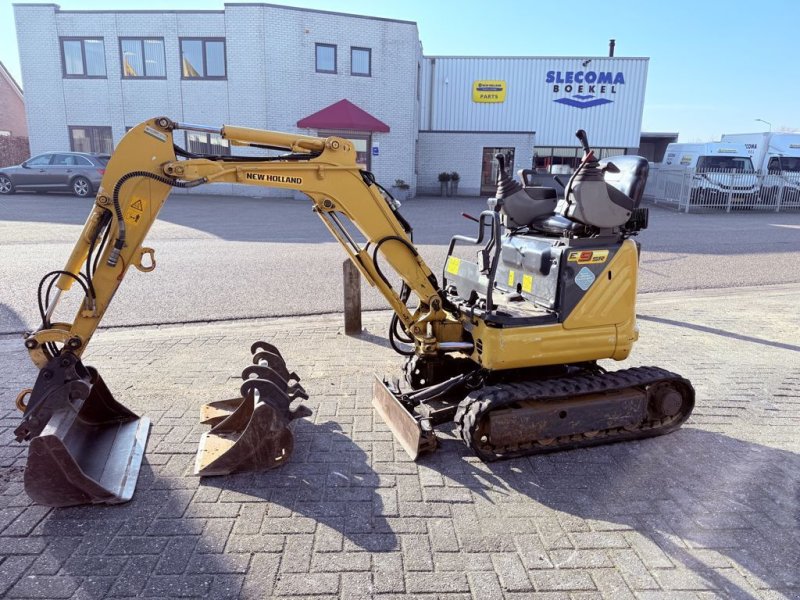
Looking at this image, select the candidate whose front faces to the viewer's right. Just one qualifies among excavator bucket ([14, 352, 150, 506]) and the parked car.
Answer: the excavator bucket

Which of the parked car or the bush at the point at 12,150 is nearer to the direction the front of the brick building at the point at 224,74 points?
the parked car

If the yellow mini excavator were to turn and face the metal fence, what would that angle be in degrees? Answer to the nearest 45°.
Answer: approximately 180°

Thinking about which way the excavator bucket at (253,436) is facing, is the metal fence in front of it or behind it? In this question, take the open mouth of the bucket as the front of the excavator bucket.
behind

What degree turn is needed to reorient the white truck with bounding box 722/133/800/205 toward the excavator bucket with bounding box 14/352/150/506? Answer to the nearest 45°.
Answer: approximately 45° to its right

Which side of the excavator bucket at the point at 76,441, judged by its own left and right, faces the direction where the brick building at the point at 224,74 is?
left

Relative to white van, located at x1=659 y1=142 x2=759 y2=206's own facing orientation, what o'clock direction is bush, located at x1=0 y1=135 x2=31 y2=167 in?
The bush is roughly at 4 o'clock from the white van.

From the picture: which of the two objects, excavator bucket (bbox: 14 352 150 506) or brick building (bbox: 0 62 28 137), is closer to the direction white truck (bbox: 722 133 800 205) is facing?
the excavator bucket

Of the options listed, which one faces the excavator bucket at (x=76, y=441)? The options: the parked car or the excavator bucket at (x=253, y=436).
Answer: the excavator bucket at (x=253, y=436)

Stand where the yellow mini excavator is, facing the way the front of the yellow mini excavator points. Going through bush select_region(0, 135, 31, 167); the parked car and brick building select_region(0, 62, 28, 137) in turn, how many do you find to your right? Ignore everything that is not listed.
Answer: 3

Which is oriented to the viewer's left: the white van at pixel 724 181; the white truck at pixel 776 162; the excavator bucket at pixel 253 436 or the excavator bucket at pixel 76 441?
the excavator bucket at pixel 253 436

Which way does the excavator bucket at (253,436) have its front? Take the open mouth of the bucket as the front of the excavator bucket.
to the viewer's left

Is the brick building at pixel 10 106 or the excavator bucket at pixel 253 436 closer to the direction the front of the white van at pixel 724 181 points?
the excavator bucket

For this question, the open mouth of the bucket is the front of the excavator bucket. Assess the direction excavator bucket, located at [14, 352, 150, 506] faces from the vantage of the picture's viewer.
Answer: facing to the right of the viewer
